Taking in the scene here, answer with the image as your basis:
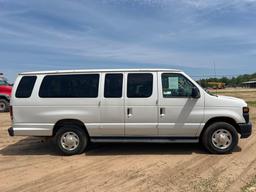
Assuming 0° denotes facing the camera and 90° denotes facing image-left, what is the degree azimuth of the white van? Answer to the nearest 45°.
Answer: approximately 270°
